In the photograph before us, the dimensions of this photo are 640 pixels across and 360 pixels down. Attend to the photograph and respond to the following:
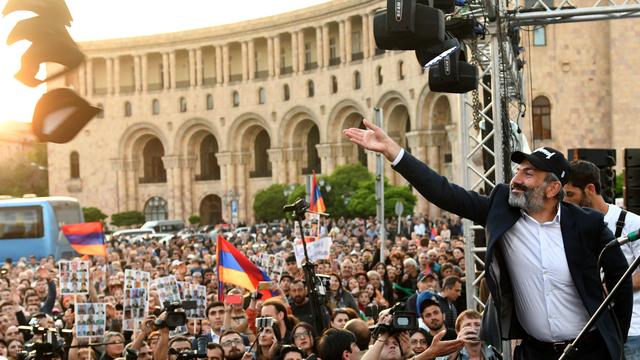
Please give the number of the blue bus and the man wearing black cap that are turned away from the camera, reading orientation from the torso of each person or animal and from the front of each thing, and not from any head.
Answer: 0

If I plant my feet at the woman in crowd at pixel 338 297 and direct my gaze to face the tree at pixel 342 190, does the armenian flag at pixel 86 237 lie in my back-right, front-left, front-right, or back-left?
front-left

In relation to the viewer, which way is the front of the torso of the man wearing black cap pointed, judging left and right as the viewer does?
facing the viewer and to the left of the viewer

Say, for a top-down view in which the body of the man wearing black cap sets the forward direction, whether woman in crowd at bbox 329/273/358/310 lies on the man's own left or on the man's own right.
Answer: on the man's own right

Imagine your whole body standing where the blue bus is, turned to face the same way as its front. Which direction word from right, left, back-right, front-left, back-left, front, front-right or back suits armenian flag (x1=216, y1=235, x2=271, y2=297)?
front-right

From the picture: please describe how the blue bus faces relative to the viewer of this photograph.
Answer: facing the viewer and to the right of the viewer

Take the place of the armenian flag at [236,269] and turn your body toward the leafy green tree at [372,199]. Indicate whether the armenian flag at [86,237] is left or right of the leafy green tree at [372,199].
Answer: left

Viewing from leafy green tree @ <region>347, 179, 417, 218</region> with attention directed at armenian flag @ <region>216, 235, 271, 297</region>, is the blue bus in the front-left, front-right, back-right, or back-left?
front-right

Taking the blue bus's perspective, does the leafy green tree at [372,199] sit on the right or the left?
on its left

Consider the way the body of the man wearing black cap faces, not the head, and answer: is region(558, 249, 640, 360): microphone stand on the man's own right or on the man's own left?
on the man's own left

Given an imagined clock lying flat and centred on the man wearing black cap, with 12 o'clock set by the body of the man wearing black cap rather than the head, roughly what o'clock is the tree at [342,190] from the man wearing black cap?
The tree is roughly at 4 o'clock from the man wearing black cap.

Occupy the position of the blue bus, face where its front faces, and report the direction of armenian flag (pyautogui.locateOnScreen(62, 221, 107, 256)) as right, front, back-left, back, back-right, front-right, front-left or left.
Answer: front-right

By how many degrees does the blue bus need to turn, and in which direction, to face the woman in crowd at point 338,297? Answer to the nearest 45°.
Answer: approximately 45° to its right
